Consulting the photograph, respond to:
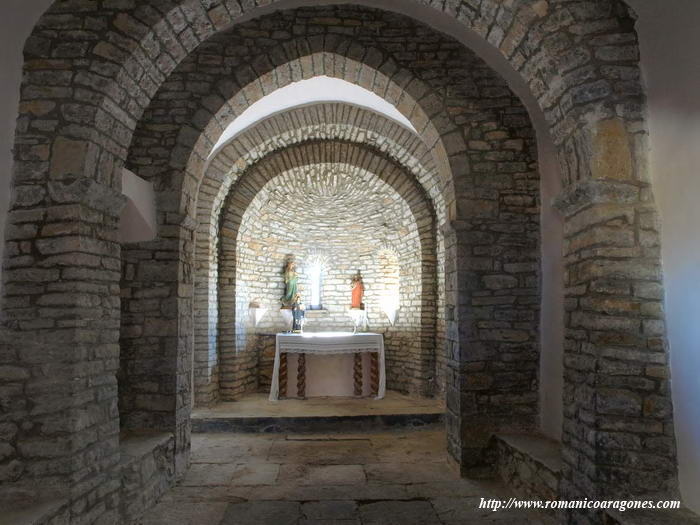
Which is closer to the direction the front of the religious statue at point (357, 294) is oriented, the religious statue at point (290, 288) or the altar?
the altar

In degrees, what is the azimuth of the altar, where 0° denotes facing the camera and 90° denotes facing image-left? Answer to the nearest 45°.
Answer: approximately 0°

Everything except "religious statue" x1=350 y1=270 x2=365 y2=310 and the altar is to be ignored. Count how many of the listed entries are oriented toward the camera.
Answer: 2

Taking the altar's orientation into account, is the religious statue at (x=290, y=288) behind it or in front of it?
behind

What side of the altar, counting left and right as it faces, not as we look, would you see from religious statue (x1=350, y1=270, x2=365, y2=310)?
back

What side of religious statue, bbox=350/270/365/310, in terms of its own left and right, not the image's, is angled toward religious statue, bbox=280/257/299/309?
right
